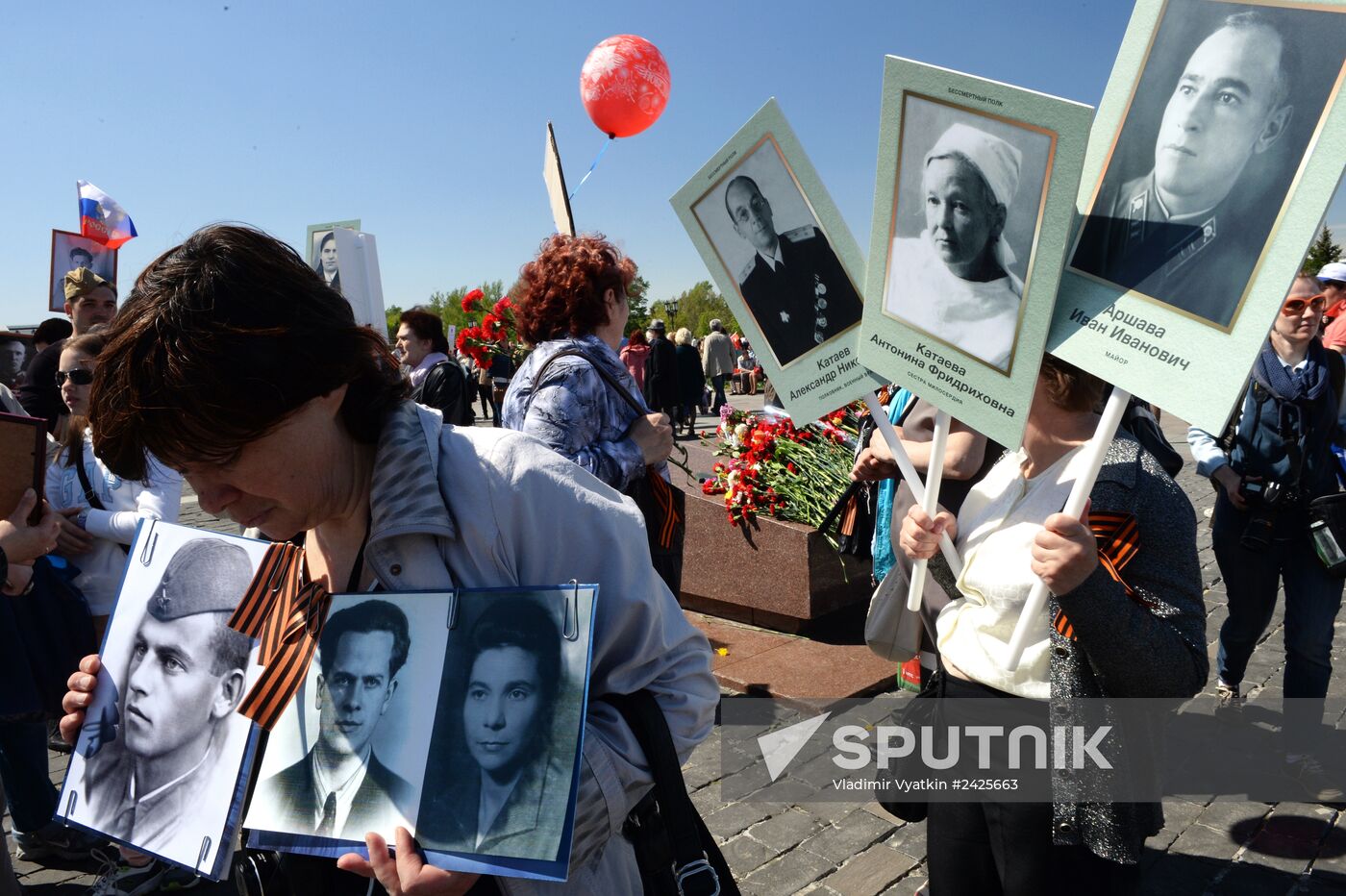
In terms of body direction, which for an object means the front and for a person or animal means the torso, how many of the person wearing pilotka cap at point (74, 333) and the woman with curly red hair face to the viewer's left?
0

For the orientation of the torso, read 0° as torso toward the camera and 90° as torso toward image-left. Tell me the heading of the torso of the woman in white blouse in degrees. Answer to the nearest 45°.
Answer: approximately 45°

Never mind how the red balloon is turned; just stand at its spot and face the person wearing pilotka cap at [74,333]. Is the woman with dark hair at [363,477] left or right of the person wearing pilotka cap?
left

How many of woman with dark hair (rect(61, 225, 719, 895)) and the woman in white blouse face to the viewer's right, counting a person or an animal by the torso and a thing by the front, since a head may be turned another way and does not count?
0

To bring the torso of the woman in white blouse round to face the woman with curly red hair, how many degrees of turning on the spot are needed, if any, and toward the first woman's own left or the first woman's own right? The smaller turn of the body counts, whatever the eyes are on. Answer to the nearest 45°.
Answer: approximately 90° to the first woman's own right

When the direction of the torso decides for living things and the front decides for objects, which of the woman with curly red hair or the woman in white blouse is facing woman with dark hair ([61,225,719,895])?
the woman in white blouse

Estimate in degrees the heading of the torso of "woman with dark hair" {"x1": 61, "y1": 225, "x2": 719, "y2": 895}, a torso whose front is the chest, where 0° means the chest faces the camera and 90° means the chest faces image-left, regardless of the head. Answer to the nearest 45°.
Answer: approximately 45°

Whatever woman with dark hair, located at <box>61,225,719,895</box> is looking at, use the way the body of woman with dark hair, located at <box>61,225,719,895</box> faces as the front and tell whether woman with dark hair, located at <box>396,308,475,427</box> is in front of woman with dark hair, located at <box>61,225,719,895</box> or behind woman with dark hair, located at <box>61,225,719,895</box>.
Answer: behind
